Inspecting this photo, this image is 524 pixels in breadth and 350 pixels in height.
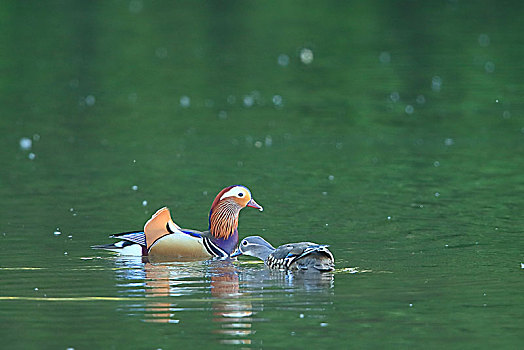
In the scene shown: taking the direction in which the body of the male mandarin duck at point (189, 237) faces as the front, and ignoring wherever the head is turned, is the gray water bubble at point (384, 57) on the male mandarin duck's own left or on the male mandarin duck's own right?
on the male mandarin duck's own left

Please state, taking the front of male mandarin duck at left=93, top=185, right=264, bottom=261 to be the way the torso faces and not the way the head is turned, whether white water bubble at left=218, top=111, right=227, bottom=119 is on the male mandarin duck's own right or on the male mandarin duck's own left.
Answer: on the male mandarin duck's own left

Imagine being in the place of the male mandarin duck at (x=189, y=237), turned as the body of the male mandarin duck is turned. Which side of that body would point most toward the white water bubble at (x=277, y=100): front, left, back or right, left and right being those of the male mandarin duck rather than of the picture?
left

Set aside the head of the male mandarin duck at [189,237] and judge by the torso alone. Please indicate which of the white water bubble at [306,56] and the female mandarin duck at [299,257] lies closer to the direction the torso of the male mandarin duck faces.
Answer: the female mandarin duck

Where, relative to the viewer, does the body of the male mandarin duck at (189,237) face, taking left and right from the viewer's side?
facing to the right of the viewer

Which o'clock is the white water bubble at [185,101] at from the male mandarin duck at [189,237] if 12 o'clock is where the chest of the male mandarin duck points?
The white water bubble is roughly at 9 o'clock from the male mandarin duck.

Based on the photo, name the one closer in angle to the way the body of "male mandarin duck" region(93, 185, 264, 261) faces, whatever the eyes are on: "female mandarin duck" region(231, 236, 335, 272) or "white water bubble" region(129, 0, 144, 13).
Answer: the female mandarin duck

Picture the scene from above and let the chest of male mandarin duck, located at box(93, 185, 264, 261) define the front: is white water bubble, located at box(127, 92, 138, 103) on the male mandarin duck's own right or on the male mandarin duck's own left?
on the male mandarin duck's own left

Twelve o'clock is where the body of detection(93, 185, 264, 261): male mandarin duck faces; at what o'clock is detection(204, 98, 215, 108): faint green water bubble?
The faint green water bubble is roughly at 9 o'clock from the male mandarin duck.

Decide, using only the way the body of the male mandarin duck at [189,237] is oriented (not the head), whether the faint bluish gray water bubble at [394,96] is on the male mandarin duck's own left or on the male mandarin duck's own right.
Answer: on the male mandarin duck's own left

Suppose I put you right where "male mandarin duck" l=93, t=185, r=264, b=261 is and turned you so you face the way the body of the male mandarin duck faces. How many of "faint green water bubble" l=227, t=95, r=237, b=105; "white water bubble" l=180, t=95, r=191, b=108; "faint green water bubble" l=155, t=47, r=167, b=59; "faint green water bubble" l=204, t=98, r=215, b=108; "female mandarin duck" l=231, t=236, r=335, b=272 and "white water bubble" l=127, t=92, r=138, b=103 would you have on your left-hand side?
5

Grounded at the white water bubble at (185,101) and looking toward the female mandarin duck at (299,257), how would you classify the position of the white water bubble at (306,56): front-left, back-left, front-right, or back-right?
back-left

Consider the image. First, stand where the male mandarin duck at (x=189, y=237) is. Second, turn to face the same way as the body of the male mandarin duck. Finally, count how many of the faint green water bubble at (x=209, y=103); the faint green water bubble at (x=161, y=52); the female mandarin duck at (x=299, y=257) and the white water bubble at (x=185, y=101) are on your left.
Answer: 3

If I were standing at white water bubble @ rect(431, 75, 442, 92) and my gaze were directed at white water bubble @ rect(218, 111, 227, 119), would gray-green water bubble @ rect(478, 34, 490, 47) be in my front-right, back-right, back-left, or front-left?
back-right

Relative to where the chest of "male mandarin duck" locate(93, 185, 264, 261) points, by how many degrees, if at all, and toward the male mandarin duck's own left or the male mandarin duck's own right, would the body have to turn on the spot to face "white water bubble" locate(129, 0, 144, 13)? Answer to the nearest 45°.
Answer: approximately 90° to the male mandarin duck's own left
